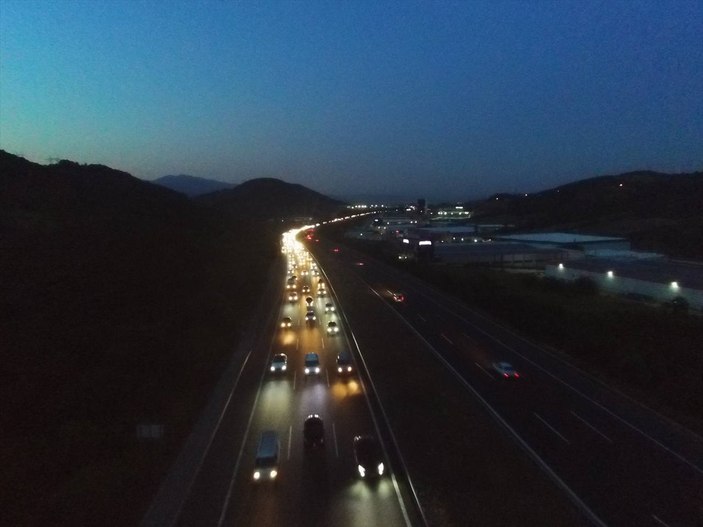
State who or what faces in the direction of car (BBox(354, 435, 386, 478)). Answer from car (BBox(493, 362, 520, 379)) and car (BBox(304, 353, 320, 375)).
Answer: car (BBox(304, 353, 320, 375))

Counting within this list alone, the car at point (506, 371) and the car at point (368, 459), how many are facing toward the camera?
1

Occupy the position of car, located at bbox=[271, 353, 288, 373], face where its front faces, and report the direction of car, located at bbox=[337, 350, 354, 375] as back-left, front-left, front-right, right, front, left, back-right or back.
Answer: left

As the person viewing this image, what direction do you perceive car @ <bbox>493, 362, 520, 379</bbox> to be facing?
facing away from the viewer and to the left of the viewer

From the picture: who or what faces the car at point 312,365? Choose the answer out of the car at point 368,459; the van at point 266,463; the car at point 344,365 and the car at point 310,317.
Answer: the car at point 310,317

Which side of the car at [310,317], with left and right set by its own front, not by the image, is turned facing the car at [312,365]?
front

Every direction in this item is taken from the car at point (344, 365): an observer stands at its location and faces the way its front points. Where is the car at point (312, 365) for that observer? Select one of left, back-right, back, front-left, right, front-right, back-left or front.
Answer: right

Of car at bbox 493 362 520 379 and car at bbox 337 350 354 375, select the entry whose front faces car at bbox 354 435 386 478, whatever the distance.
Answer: car at bbox 337 350 354 375

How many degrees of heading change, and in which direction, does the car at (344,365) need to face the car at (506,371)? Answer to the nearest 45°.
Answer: approximately 90° to its left

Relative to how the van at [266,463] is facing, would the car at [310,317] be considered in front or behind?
behind
